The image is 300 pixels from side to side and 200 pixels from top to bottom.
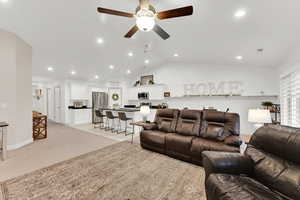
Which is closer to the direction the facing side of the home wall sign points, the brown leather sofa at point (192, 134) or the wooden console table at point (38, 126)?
the brown leather sofa

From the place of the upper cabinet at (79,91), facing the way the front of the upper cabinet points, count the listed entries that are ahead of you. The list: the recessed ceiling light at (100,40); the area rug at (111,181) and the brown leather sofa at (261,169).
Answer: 3

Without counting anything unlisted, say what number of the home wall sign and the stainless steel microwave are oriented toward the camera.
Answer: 2

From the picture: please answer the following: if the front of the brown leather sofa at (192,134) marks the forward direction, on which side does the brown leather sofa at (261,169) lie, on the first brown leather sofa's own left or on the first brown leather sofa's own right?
on the first brown leather sofa's own left

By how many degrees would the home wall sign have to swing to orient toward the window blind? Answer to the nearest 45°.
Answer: approximately 45° to its left

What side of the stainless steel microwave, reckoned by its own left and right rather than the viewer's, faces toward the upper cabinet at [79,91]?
right

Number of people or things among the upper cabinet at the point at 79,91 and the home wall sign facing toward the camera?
2

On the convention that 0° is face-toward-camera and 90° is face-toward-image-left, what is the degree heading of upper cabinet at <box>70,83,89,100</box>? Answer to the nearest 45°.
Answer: approximately 0°

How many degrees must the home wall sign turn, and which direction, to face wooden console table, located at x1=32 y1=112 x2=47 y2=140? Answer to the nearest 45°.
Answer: approximately 45° to its right

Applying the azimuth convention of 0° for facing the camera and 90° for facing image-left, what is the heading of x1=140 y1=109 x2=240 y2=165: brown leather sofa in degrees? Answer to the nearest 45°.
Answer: approximately 45°
